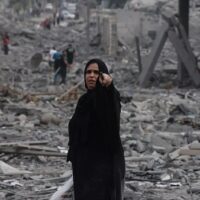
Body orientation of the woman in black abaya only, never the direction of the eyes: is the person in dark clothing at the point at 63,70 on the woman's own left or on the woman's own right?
on the woman's own right

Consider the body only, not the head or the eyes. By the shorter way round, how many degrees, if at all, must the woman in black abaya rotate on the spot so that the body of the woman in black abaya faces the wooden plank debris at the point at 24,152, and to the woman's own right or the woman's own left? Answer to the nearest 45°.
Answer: approximately 135° to the woman's own right

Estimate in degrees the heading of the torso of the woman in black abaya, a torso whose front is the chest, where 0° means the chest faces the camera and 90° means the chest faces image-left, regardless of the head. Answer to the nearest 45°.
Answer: approximately 45°
